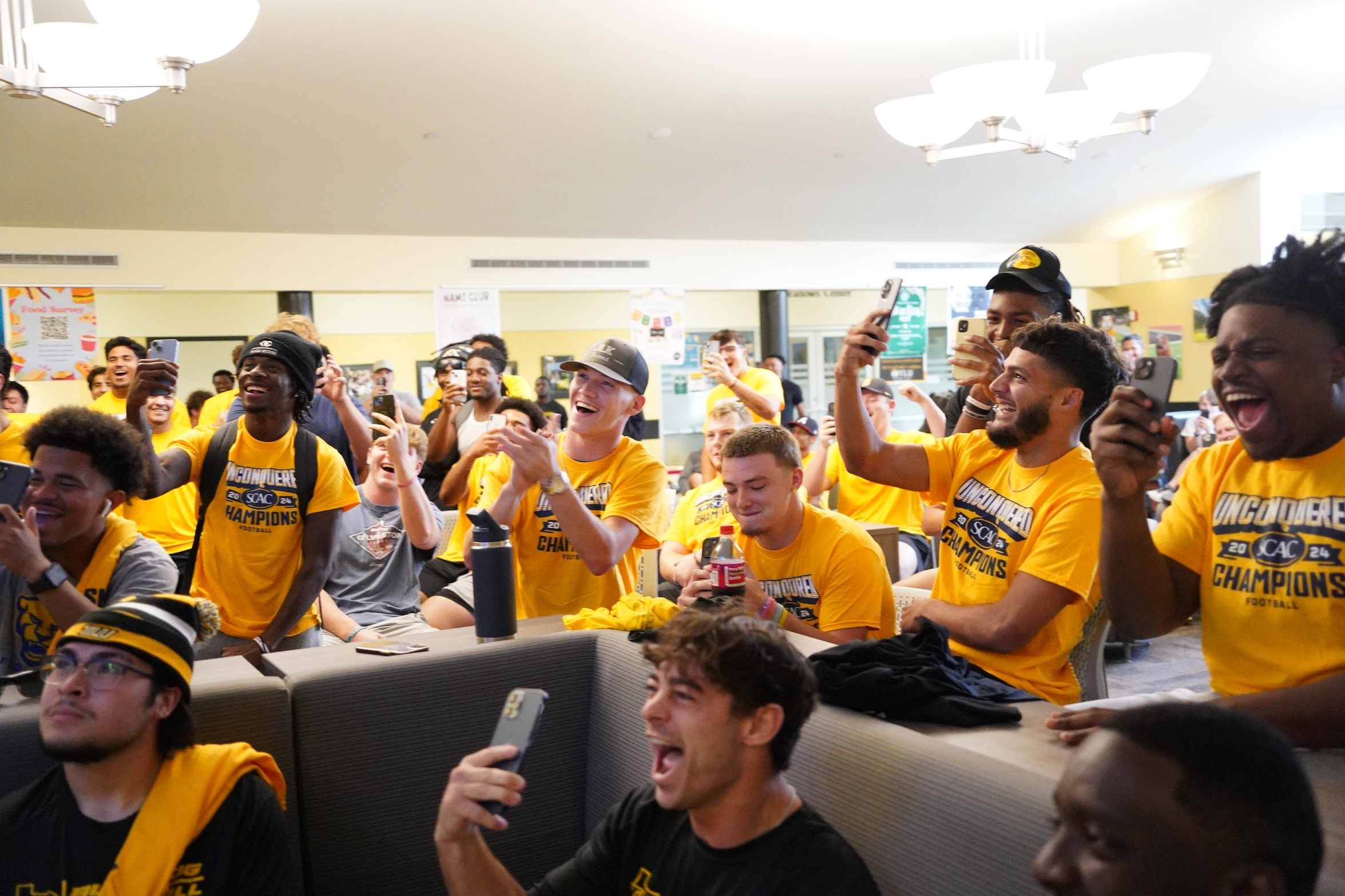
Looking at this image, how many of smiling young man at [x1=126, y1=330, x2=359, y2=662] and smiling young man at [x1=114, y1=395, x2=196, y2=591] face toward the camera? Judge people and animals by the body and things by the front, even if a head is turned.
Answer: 2

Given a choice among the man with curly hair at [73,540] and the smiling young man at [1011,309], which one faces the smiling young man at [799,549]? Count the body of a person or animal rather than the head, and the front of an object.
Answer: the smiling young man at [1011,309]

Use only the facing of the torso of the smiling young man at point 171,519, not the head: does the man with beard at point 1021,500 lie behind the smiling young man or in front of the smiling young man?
in front

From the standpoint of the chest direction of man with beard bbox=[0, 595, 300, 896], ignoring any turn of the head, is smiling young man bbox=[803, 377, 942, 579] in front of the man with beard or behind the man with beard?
behind

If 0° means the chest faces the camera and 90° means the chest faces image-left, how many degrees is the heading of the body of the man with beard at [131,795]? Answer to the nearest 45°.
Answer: approximately 45°

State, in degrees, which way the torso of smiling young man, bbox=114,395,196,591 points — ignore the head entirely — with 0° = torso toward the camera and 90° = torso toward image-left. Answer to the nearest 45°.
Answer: approximately 0°

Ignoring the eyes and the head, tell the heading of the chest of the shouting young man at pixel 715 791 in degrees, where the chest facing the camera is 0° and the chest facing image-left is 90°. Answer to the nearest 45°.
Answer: approximately 45°
